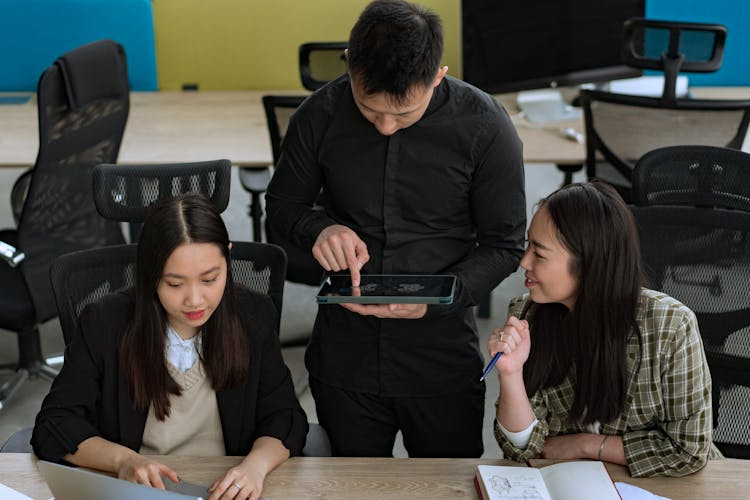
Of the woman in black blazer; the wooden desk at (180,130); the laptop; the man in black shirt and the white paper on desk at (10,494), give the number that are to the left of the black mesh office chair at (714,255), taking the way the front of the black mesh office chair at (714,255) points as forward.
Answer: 0

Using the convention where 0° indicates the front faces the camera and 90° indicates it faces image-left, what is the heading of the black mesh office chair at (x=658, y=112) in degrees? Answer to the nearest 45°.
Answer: approximately 180°

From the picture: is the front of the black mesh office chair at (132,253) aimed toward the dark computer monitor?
no

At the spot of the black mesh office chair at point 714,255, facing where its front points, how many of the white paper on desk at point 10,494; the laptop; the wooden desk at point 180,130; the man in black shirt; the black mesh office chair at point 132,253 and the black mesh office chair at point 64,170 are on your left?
0

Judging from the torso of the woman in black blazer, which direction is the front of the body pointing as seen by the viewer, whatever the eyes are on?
toward the camera

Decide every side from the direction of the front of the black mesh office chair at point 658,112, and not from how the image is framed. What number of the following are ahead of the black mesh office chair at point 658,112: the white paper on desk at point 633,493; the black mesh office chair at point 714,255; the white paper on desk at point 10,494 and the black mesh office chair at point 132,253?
0

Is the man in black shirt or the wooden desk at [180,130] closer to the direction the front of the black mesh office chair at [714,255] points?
the man in black shirt

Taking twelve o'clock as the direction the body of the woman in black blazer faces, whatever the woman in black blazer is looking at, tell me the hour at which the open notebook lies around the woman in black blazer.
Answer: The open notebook is roughly at 10 o'clock from the woman in black blazer.

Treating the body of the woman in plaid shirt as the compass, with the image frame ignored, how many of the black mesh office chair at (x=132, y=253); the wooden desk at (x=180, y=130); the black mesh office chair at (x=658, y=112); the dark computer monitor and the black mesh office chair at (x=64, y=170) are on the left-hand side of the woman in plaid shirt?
0

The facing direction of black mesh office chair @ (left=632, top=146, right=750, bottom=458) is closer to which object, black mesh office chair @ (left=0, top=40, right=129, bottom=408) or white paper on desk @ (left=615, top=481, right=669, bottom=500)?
the white paper on desk

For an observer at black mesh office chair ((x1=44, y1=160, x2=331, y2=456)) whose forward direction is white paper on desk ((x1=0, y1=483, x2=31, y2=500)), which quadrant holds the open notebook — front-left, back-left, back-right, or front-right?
front-left

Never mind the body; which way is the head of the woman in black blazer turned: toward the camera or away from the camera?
toward the camera

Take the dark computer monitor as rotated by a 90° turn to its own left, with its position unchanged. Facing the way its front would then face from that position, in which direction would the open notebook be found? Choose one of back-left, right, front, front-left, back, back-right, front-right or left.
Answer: back-right
